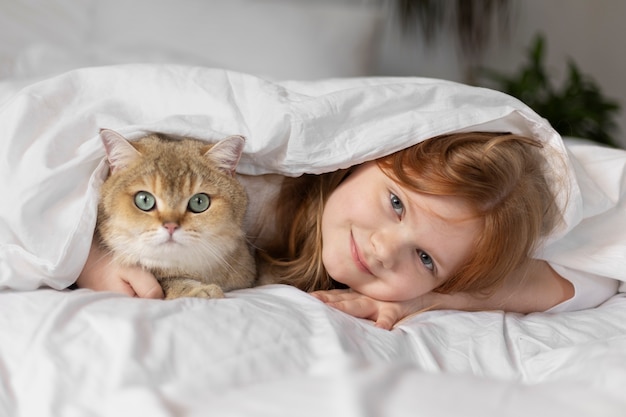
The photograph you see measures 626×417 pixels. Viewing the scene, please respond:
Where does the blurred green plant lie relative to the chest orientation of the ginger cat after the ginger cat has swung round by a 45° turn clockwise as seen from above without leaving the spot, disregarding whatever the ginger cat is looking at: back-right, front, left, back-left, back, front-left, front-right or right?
back

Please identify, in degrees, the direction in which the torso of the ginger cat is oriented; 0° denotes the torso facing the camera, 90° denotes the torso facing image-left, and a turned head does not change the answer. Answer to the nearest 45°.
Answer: approximately 0°
